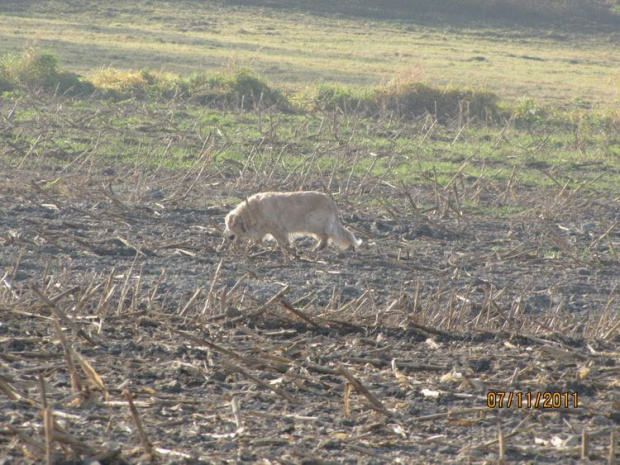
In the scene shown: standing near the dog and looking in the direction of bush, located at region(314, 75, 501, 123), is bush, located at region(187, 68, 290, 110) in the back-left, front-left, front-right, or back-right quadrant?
front-left

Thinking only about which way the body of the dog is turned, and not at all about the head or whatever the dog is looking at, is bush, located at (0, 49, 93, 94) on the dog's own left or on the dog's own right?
on the dog's own right

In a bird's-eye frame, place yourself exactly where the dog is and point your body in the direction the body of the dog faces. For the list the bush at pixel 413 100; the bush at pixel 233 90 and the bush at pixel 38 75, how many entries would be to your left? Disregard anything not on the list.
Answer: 0

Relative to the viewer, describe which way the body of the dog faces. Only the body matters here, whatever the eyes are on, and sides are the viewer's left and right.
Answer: facing to the left of the viewer

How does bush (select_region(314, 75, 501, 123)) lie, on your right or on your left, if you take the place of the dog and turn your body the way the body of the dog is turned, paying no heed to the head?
on your right

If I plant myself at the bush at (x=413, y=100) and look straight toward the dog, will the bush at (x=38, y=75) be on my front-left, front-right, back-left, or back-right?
front-right

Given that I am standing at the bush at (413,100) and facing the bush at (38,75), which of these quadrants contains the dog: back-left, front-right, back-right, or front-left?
front-left

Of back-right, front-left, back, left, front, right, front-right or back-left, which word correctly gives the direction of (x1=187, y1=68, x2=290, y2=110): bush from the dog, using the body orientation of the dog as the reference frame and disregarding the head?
right
